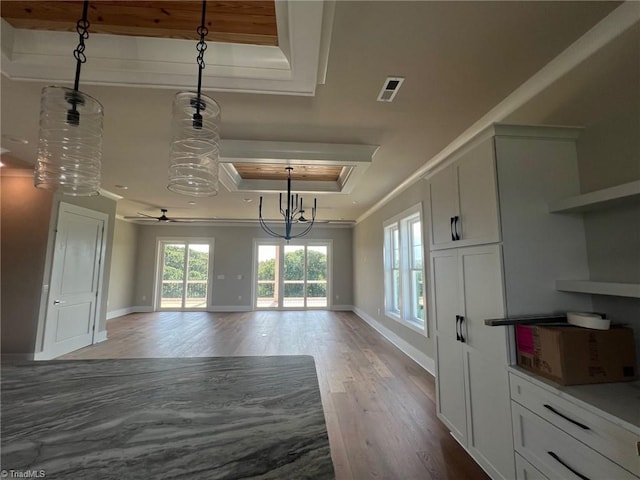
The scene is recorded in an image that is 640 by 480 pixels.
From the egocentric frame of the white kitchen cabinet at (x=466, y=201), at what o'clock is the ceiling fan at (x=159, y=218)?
The ceiling fan is roughly at 2 o'clock from the white kitchen cabinet.

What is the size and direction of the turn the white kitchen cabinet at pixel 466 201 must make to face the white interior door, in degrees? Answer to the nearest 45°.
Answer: approximately 45° to its right

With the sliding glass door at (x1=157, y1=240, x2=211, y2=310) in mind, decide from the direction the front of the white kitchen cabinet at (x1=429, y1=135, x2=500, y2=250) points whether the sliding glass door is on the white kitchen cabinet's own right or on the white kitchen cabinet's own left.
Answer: on the white kitchen cabinet's own right

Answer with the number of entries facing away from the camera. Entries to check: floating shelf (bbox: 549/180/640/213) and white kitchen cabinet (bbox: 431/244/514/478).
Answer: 0

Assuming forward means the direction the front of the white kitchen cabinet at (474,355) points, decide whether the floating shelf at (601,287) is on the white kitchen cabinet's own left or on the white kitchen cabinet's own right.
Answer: on the white kitchen cabinet's own left

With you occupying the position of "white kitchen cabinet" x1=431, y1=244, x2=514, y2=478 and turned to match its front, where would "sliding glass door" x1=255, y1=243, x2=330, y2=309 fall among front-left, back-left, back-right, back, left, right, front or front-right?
right

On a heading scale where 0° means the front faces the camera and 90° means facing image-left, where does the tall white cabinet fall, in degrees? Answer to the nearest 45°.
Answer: approximately 45°

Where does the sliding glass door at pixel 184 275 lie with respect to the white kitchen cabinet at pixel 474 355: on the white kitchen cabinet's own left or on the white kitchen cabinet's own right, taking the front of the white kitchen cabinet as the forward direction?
on the white kitchen cabinet's own right

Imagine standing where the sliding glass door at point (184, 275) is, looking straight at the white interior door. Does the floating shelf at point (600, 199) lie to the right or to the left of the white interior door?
left
